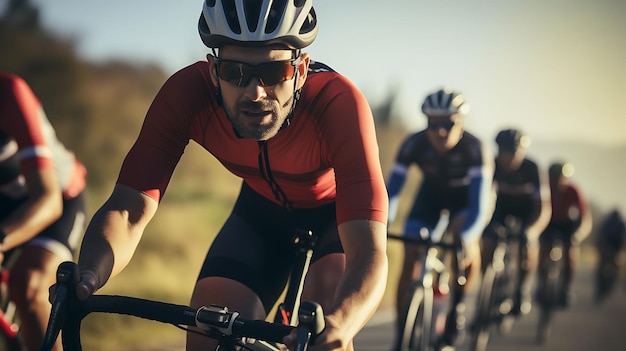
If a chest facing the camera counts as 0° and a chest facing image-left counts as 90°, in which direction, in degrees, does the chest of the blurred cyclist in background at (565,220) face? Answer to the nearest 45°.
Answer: approximately 45°

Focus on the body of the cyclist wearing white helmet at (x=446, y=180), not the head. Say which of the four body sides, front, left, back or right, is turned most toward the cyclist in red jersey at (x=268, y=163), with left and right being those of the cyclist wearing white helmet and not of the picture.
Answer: front

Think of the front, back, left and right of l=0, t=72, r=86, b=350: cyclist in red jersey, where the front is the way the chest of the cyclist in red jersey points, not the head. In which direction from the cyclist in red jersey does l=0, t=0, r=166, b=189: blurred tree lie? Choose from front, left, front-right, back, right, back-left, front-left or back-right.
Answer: back-right

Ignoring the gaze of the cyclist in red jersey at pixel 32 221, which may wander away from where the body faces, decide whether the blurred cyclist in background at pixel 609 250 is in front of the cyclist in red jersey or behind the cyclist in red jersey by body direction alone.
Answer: behind

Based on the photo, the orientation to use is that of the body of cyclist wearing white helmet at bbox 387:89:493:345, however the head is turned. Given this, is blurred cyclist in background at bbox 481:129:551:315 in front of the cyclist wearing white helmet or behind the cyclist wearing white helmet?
behind

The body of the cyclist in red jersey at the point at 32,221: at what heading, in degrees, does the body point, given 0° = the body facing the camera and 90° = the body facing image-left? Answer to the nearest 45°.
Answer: approximately 45°

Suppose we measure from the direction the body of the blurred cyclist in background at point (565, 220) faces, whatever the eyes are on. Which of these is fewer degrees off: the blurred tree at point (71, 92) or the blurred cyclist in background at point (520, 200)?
the blurred cyclist in background

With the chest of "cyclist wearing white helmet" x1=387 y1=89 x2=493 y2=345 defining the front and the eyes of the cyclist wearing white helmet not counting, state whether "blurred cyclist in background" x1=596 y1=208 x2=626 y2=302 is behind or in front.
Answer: behind

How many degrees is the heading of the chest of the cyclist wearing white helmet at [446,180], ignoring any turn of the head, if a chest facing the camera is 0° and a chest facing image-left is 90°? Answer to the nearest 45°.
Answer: approximately 0°

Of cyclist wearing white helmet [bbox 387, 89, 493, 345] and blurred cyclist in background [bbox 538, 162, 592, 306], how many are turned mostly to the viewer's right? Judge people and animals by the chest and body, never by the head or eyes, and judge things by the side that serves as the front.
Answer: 0

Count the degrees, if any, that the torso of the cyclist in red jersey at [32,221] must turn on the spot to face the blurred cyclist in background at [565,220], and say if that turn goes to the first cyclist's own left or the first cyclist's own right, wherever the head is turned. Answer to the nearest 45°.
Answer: approximately 180°

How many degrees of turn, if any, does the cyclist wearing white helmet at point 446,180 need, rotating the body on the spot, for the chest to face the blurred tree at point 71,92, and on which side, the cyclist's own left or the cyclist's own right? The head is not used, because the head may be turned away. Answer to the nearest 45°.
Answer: approximately 135° to the cyclist's own right

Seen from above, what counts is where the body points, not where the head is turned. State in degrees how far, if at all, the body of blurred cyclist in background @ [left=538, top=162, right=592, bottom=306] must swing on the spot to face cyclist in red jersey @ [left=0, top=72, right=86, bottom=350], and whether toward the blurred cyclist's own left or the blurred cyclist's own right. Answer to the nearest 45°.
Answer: approximately 45° to the blurred cyclist's own left

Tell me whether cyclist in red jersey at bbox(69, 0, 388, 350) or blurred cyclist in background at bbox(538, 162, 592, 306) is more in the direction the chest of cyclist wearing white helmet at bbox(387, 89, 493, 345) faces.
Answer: the cyclist in red jersey

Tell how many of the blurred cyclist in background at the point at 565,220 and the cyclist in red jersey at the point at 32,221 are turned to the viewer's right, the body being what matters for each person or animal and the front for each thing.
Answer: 0

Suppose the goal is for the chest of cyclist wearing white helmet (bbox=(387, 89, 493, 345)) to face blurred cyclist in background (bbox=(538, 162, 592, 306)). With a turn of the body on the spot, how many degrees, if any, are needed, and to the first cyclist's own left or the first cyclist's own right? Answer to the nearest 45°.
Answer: approximately 180°

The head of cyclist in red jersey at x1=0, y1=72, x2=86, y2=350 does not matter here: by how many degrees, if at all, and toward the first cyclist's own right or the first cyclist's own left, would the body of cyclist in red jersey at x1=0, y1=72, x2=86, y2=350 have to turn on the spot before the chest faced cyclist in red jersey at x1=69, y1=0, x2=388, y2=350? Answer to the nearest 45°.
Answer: approximately 90° to the first cyclist's own left
